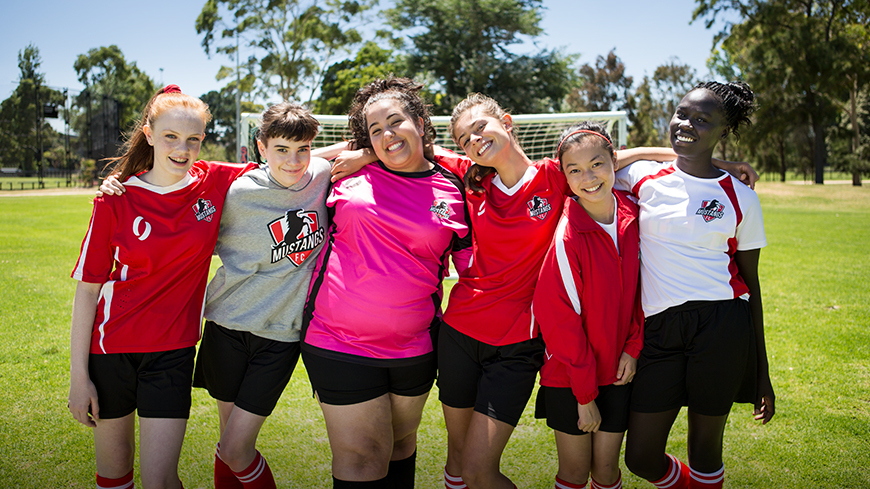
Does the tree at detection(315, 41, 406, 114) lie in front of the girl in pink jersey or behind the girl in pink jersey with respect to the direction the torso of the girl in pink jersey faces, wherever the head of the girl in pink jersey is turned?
behind

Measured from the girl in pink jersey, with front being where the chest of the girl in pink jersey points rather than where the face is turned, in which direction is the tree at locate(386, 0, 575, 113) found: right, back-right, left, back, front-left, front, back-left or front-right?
back

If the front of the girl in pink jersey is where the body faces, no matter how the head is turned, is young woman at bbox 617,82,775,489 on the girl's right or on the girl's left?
on the girl's left

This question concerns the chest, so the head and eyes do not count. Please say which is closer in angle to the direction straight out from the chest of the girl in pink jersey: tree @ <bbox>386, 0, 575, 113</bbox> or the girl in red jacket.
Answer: the girl in red jacket

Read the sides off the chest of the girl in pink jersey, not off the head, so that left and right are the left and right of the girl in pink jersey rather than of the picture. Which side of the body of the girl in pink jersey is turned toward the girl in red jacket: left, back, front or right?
left

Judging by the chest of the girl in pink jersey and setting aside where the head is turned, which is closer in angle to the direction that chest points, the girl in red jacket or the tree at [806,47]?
the girl in red jacket

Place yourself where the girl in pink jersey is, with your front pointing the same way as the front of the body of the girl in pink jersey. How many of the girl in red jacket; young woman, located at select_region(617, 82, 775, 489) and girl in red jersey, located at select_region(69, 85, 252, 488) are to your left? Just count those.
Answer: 2

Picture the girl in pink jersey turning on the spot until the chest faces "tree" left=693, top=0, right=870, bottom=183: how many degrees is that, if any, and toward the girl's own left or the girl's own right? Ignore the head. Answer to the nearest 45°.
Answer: approximately 135° to the girl's own left

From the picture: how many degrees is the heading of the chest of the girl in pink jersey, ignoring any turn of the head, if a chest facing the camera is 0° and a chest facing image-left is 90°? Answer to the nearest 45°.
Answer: approximately 0°
